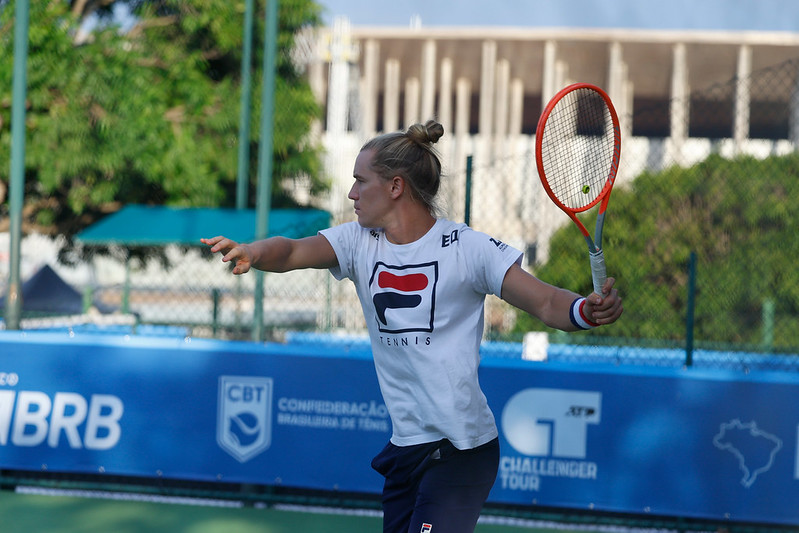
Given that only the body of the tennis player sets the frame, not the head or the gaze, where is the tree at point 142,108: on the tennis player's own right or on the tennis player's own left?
on the tennis player's own right

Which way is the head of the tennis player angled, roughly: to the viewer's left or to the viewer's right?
to the viewer's left

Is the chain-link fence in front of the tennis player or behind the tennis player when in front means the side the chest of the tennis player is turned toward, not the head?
behind

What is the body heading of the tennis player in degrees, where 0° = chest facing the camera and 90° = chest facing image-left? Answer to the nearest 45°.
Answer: approximately 45°

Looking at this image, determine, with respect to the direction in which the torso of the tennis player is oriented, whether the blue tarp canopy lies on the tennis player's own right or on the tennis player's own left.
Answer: on the tennis player's own right

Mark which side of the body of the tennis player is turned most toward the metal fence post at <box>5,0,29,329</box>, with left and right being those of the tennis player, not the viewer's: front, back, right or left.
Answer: right

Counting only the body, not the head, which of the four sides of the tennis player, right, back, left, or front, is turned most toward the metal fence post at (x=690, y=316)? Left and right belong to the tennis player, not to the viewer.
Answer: back
